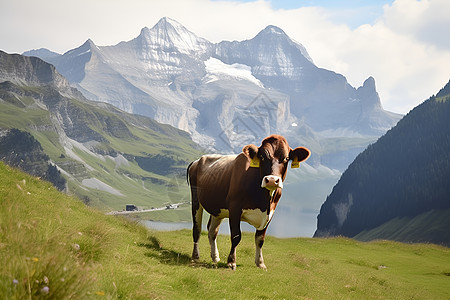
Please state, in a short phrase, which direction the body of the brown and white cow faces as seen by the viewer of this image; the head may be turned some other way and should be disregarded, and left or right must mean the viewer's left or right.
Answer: facing the viewer and to the right of the viewer

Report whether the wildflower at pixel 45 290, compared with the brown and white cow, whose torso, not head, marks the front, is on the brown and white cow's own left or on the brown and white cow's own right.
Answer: on the brown and white cow's own right
